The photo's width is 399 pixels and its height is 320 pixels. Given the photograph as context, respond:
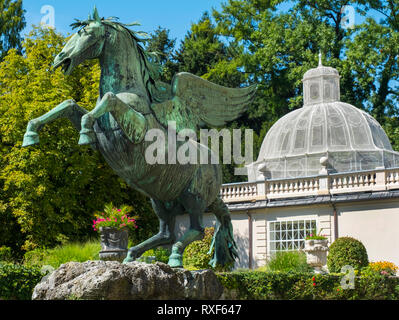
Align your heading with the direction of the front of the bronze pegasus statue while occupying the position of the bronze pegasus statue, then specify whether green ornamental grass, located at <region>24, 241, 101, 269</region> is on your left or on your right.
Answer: on your right

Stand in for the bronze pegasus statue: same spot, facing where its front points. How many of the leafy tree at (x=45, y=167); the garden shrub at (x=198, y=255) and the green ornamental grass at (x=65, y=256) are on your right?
3

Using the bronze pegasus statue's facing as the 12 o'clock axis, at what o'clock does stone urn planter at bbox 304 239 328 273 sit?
The stone urn planter is roughly at 4 o'clock from the bronze pegasus statue.

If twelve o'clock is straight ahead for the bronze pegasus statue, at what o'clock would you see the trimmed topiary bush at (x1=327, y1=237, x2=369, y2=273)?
The trimmed topiary bush is roughly at 4 o'clock from the bronze pegasus statue.

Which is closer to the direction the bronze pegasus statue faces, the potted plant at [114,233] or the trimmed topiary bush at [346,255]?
the potted plant

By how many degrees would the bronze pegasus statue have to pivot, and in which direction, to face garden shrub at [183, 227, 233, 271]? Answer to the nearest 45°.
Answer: approximately 90° to its right

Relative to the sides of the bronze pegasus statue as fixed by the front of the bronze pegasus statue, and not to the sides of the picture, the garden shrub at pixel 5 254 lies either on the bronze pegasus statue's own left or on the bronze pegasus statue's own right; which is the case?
on the bronze pegasus statue's own right

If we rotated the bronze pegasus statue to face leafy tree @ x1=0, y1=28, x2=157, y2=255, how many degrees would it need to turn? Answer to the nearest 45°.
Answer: approximately 90° to its right

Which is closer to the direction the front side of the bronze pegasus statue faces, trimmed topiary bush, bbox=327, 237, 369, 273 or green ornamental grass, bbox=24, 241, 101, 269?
the green ornamental grass

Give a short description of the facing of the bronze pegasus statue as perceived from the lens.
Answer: facing to the left of the viewer

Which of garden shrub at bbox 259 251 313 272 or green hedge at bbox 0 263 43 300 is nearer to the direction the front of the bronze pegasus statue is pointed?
the green hedge

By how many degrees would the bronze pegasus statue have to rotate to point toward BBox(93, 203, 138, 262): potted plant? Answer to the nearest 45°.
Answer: approximately 90° to its right
